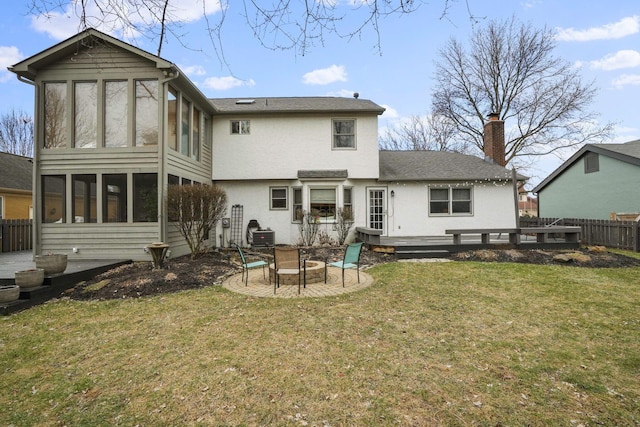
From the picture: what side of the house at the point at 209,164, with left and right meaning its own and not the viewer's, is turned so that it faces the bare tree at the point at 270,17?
back

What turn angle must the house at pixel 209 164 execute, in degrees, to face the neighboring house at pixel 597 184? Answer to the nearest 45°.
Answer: approximately 90° to its right

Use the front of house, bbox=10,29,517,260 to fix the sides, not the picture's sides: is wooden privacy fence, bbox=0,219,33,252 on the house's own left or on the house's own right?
on the house's own left

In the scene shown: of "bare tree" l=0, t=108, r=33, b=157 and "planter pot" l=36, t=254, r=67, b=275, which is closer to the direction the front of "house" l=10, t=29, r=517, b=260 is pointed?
the bare tree

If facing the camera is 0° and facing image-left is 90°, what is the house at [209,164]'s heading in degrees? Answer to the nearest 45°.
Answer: approximately 180°

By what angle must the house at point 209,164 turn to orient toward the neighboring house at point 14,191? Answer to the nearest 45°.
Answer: approximately 45° to its left

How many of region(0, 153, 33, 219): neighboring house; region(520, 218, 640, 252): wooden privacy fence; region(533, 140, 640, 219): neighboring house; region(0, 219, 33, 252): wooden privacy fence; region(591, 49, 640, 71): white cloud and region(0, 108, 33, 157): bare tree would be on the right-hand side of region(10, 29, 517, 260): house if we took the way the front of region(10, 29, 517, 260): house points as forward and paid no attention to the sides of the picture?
3
